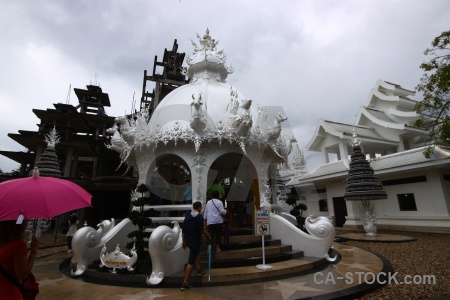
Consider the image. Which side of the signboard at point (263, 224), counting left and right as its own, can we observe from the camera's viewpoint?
front

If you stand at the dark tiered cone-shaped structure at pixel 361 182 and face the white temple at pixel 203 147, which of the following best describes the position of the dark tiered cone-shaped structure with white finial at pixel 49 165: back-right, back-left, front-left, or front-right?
front-right

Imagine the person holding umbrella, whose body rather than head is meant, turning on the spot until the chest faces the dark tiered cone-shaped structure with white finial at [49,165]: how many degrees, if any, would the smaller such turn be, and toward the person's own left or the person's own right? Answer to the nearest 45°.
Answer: approximately 45° to the person's own left

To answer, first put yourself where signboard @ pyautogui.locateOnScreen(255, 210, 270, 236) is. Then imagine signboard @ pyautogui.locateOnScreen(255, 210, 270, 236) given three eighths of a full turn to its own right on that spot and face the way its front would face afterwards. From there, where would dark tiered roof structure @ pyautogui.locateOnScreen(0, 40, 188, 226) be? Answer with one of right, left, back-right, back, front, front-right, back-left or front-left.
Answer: front

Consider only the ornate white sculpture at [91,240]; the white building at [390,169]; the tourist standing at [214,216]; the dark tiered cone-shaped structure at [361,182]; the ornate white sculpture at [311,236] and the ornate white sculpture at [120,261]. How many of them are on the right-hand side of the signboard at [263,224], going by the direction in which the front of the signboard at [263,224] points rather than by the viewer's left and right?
3

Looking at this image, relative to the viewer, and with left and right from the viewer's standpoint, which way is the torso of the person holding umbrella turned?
facing away from the viewer and to the right of the viewer

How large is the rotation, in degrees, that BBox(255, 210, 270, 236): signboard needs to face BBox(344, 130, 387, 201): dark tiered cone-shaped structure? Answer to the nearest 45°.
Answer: approximately 135° to its left

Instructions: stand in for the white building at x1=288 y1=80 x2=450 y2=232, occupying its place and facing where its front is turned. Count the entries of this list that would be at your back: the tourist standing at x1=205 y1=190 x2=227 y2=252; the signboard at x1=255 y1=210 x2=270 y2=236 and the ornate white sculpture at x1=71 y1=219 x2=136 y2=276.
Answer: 0

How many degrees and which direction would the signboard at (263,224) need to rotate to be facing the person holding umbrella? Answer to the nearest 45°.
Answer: approximately 45° to its right

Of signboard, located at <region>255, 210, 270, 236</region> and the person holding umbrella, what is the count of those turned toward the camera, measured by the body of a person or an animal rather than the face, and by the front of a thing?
1

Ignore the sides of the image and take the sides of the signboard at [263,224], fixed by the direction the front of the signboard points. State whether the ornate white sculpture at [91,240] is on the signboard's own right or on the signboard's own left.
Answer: on the signboard's own right

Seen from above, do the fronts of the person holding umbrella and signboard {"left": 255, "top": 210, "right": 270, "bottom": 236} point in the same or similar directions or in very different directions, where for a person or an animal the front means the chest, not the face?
very different directions

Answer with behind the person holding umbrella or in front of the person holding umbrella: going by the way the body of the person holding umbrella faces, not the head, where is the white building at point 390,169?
in front

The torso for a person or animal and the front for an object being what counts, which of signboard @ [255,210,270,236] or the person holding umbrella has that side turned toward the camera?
the signboard
